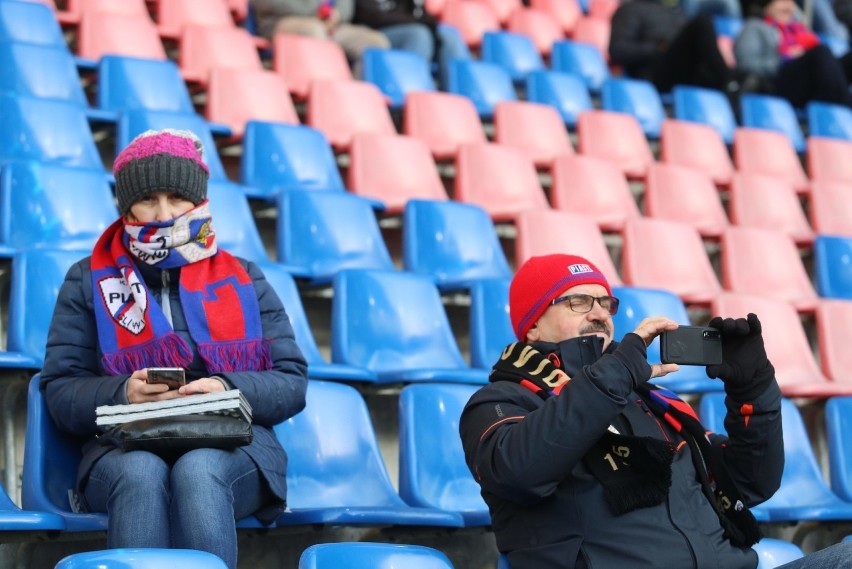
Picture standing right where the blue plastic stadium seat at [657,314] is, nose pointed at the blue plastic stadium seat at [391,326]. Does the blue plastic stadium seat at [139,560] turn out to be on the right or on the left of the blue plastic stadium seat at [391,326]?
left

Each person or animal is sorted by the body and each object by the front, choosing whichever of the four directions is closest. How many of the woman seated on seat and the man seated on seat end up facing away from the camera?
0

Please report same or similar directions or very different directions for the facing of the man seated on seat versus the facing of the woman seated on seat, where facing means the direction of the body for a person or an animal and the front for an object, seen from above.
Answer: same or similar directions

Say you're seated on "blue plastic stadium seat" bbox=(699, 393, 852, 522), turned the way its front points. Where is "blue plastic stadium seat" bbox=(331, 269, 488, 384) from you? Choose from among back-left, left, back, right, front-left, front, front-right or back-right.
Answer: back-right

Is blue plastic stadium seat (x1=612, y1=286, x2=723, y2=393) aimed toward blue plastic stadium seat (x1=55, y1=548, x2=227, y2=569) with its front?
no

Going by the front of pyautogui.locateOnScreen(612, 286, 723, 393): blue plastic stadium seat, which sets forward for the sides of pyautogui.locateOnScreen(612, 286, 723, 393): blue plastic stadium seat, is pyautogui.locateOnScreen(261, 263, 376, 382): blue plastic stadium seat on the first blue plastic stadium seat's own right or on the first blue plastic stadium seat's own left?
on the first blue plastic stadium seat's own right

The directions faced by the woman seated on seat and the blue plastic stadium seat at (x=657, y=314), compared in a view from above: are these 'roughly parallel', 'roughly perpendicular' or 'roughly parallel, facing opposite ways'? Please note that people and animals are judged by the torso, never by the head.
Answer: roughly parallel

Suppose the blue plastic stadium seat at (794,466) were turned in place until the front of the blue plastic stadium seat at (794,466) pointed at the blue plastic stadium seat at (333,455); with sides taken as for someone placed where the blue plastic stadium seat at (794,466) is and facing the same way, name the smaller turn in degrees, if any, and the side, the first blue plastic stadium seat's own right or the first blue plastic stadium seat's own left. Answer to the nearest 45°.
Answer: approximately 90° to the first blue plastic stadium seat's own right

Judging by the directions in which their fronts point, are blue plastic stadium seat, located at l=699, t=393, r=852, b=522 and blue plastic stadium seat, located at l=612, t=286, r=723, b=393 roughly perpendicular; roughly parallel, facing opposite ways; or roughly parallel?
roughly parallel

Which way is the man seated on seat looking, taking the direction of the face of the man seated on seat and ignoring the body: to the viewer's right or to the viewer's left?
to the viewer's right

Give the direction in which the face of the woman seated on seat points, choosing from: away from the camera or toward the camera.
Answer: toward the camera

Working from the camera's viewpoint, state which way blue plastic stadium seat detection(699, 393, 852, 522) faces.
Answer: facing the viewer and to the right of the viewer

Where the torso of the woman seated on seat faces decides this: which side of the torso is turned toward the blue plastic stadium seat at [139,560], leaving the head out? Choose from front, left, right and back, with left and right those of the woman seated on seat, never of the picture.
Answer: front

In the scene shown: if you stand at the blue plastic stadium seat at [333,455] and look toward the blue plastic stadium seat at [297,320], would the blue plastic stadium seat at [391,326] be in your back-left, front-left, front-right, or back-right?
front-right

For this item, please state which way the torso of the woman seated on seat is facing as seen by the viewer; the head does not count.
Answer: toward the camera

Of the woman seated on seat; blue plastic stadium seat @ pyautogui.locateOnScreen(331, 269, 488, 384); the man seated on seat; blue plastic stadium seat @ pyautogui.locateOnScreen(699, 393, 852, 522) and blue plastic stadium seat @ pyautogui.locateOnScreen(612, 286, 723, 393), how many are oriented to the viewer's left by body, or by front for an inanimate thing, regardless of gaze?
0

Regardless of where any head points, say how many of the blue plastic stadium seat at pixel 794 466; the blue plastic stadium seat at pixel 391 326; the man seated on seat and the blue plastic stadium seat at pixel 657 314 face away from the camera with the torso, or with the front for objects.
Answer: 0
